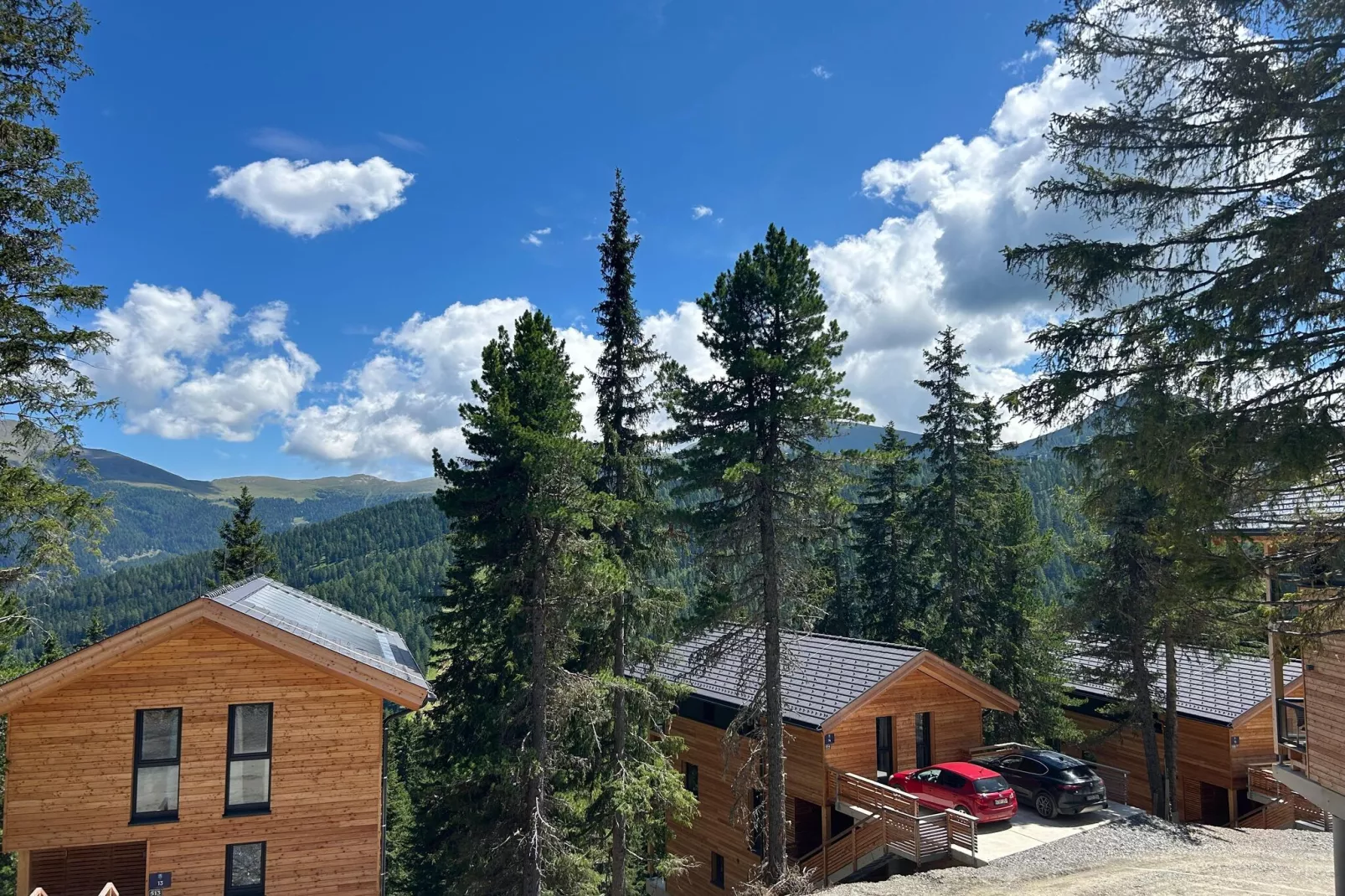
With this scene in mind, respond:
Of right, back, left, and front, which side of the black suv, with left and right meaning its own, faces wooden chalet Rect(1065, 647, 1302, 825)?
right

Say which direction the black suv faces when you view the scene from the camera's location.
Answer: facing away from the viewer and to the left of the viewer

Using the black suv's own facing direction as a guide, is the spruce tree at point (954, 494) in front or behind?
in front

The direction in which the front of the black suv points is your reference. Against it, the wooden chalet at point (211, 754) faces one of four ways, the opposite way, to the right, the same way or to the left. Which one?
the opposite way

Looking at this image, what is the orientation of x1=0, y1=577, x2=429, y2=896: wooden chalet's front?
toward the camera

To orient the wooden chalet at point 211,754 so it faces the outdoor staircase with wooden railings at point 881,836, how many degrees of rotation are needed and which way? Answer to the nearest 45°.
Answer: approximately 90° to its left

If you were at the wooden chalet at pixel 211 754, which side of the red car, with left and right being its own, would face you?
left

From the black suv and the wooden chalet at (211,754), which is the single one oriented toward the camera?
the wooden chalet

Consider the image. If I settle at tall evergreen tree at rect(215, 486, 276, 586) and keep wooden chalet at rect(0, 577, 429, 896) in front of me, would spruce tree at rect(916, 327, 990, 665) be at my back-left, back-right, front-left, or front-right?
front-left

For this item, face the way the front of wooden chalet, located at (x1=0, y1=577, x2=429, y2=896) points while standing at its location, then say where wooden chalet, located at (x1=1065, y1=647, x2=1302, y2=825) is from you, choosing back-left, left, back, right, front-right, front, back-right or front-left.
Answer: left

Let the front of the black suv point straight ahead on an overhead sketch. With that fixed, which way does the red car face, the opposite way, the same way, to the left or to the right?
the same way

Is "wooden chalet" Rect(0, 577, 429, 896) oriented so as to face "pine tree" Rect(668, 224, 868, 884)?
no

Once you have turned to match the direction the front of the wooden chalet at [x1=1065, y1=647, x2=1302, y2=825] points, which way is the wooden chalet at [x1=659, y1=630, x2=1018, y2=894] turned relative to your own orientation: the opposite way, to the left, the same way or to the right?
the same way

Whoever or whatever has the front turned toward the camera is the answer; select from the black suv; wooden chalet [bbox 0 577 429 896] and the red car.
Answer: the wooden chalet

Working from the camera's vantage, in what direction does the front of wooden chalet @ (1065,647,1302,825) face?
facing the viewer and to the right of the viewer

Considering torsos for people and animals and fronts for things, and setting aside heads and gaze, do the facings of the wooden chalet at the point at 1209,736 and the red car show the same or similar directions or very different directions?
very different directions

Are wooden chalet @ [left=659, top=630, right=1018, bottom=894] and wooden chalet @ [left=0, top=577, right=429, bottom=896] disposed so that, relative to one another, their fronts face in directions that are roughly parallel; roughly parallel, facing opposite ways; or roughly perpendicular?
roughly parallel

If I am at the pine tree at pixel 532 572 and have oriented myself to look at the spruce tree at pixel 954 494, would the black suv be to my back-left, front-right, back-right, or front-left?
front-right
